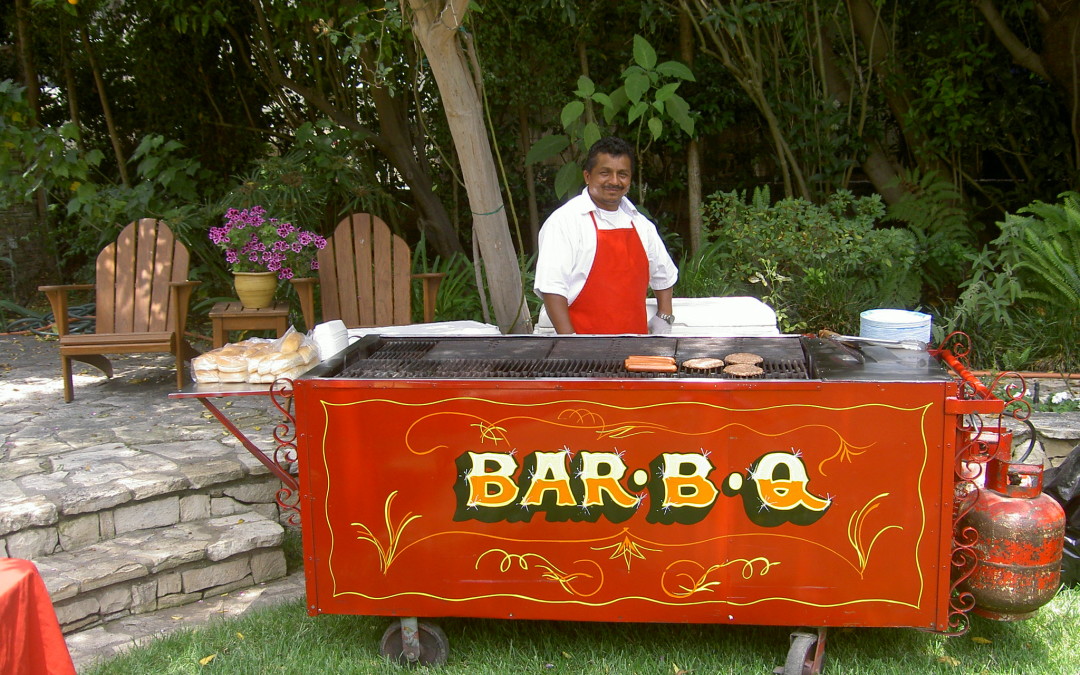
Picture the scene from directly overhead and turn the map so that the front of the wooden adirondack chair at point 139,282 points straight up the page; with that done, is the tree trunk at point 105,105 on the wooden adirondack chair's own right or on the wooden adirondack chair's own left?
on the wooden adirondack chair's own right

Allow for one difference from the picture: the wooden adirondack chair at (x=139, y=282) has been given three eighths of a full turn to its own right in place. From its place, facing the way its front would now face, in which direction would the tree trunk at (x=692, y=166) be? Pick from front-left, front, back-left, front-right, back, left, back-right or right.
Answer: right

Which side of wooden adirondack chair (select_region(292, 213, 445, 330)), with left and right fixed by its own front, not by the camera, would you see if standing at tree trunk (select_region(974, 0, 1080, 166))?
left

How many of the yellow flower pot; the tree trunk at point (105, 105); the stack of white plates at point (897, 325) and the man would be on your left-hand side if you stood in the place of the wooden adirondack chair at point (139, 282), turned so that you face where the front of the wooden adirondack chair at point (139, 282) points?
3

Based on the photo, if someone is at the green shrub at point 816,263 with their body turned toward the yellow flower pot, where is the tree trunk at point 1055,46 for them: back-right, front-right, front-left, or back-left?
back-right

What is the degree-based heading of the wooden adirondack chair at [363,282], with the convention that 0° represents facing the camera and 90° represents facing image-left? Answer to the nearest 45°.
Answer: approximately 0°

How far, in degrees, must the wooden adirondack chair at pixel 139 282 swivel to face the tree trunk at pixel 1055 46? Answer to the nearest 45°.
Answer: approximately 135° to its left

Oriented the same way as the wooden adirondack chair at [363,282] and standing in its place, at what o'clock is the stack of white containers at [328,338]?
The stack of white containers is roughly at 12 o'clock from the wooden adirondack chair.

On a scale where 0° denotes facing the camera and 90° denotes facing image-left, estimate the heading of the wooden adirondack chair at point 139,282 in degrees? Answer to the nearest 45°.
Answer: approximately 45°

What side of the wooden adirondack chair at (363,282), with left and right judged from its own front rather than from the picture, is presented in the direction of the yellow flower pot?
right
